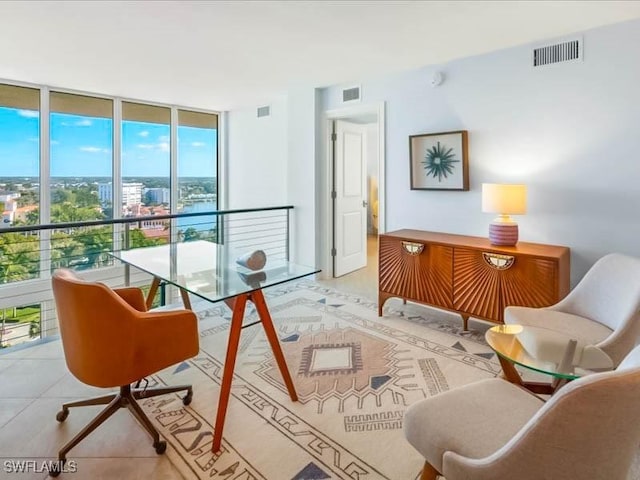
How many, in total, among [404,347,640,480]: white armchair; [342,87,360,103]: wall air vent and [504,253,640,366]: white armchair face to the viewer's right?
0

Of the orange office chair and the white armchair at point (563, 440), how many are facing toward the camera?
0

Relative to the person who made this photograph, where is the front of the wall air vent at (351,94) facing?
facing the viewer and to the left of the viewer

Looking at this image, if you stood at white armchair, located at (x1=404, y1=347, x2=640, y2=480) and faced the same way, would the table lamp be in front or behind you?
in front

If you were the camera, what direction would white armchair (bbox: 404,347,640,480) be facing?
facing away from the viewer and to the left of the viewer

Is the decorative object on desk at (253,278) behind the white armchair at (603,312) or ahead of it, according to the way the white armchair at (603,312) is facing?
ahead

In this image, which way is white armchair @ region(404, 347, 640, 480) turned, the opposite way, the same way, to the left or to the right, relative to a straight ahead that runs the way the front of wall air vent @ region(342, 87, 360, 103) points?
to the right

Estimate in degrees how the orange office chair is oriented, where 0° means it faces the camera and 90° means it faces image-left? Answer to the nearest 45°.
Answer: approximately 225°

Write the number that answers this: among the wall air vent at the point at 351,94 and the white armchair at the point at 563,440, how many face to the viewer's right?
0
